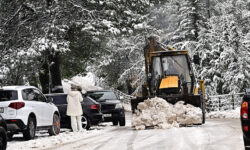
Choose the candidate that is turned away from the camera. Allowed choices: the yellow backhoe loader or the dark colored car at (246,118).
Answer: the dark colored car

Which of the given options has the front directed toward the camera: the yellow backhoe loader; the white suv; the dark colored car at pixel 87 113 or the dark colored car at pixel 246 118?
the yellow backhoe loader

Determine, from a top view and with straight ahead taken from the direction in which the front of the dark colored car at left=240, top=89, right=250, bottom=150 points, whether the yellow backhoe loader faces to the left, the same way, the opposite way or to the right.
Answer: the opposite way

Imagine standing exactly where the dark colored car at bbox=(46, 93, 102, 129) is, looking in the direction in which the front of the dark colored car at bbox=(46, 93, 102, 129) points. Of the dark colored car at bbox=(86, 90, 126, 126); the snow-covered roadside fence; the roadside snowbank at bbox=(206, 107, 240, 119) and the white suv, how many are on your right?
3

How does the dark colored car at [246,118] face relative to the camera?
away from the camera

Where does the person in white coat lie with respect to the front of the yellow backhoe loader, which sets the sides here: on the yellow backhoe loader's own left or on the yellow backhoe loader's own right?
on the yellow backhoe loader's own right
